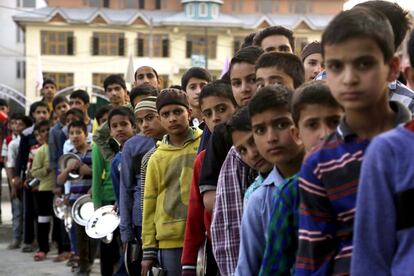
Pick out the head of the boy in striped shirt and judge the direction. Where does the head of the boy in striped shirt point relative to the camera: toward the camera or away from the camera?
toward the camera

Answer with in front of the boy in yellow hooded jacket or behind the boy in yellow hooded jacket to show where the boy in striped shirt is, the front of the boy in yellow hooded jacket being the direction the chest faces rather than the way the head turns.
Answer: in front

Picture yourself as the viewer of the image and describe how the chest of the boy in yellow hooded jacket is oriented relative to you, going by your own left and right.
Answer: facing the viewer and to the right of the viewer

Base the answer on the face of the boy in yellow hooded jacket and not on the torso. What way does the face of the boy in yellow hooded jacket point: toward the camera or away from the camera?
toward the camera
